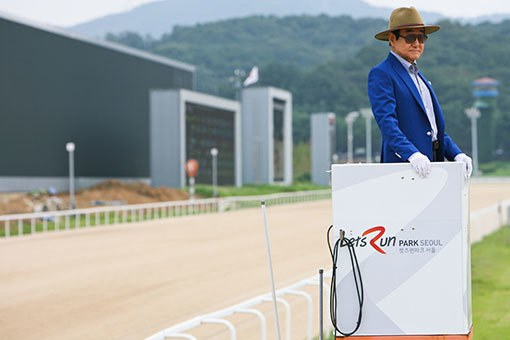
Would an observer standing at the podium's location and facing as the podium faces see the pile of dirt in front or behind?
behind

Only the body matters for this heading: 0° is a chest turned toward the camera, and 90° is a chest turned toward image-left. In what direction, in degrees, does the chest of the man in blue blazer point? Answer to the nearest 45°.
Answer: approximately 315°

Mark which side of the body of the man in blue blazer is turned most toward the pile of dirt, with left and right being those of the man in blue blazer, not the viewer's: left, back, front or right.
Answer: back

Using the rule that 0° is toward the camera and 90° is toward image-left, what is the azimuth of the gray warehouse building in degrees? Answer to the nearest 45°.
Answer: approximately 315°

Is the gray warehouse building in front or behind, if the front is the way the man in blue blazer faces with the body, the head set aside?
behind
